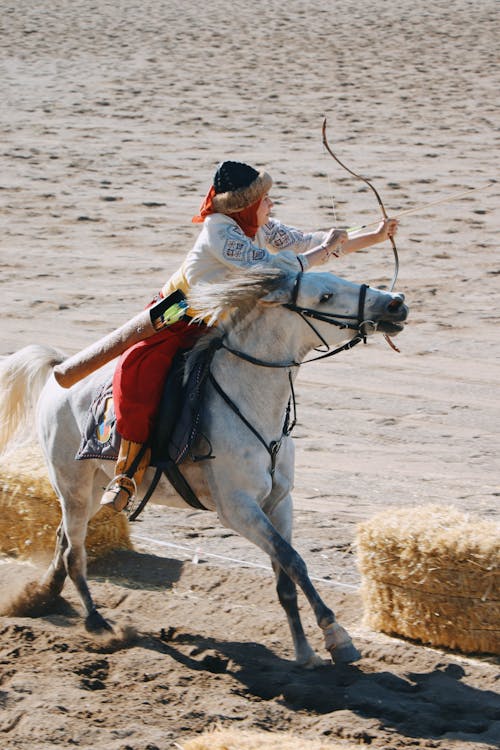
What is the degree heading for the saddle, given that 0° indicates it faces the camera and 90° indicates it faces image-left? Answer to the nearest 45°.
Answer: approximately 315°

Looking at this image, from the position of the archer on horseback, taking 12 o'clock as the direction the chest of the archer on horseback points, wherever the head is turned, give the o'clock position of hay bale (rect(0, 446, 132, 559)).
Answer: The hay bale is roughly at 8 o'clock from the archer on horseback.

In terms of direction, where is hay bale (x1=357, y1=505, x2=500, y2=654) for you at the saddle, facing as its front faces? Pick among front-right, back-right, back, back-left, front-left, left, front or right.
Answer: front-left

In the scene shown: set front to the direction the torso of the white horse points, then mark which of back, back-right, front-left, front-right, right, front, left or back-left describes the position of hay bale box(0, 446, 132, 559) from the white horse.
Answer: back

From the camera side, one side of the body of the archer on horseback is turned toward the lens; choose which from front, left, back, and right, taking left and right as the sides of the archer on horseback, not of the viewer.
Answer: right

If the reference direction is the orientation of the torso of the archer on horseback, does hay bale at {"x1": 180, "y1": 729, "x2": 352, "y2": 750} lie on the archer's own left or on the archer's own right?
on the archer's own right

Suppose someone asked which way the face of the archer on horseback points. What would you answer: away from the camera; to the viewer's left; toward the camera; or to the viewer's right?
to the viewer's right
